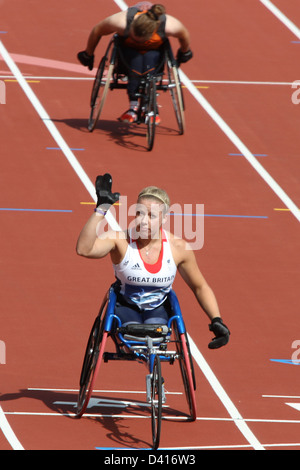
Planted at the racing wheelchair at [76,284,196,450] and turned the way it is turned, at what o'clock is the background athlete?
The background athlete is roughly at 6 o'clock from the racing wheelchair.

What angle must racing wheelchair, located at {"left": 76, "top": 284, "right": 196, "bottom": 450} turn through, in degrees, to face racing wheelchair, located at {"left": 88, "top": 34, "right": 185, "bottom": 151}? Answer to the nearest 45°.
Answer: approximately 180°

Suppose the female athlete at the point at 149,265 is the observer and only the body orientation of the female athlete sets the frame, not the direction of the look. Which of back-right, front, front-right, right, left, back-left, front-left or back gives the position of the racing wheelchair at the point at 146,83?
back

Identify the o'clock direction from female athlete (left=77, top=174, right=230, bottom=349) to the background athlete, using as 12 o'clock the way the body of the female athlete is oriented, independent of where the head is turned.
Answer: The background athlete is roughly at 6 o'clock from the female athlete.

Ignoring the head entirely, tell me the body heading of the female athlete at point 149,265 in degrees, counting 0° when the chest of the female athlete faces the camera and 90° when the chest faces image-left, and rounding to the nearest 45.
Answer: approximately 0°
